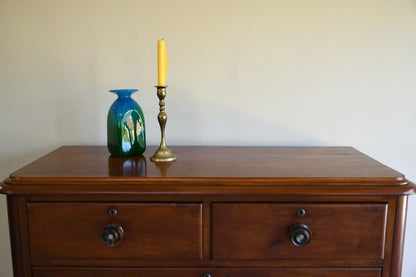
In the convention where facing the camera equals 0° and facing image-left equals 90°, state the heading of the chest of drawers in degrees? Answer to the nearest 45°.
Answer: approximately 0°
